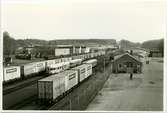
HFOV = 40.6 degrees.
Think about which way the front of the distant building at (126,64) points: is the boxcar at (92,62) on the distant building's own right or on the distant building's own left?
on the distant building's own right

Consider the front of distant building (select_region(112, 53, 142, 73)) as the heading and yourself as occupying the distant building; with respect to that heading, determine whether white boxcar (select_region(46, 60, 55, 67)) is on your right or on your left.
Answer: on your right
